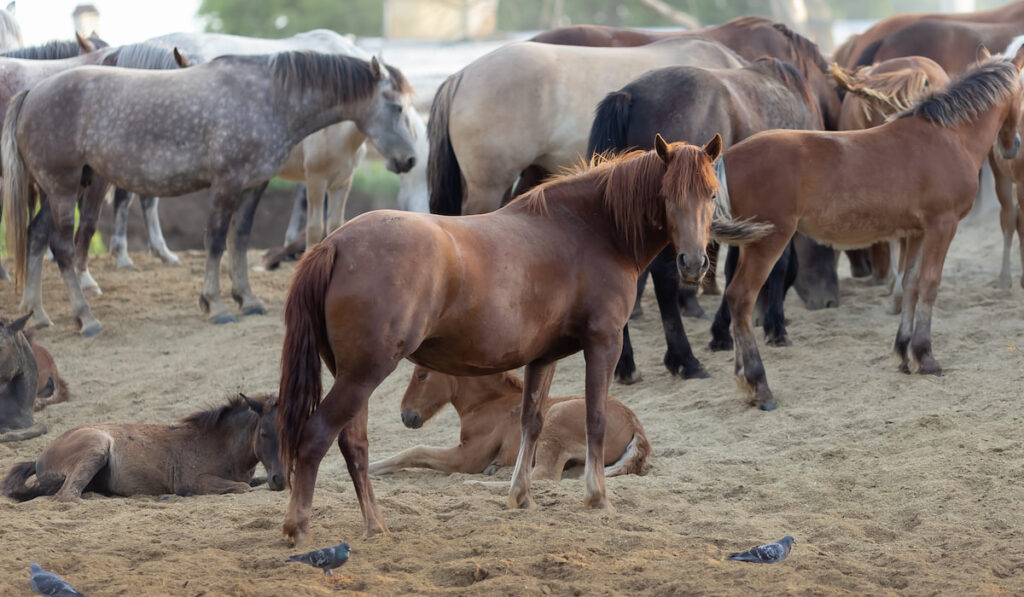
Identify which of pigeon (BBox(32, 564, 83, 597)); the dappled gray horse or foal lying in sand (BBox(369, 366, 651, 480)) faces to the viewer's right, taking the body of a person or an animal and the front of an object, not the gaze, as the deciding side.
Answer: the dappled gray horse

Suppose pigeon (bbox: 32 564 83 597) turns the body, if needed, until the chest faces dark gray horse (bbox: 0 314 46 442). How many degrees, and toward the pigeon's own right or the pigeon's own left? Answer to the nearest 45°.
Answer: approximately 90° to the pigeon's own right

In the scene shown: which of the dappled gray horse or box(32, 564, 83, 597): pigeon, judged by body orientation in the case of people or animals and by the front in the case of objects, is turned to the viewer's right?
the dappled gray horse

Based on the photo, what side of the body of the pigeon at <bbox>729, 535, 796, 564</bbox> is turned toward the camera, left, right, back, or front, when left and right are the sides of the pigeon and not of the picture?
right

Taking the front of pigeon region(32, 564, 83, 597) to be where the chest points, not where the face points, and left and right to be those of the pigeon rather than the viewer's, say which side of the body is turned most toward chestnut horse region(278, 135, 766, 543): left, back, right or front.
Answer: back

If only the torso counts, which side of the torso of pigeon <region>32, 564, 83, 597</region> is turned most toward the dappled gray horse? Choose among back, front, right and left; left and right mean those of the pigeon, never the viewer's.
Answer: right

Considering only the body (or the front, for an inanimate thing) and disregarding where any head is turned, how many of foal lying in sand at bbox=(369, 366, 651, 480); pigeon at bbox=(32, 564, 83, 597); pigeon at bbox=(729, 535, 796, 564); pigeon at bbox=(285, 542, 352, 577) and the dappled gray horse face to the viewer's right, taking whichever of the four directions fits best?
3

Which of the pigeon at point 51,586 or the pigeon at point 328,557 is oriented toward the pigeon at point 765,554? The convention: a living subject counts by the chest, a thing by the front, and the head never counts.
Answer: the pigeon at point 328,557

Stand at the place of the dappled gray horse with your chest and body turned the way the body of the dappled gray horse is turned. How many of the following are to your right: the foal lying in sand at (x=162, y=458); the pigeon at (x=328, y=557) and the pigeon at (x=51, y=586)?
3

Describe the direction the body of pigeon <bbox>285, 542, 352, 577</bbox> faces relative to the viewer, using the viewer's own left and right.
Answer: facing to the right of the viewer

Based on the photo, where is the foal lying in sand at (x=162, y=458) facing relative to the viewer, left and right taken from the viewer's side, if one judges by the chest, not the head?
facing to the right of the viewer

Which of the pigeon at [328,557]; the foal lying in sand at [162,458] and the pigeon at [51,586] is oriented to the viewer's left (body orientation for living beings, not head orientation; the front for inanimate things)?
the pigeon at [51,586]

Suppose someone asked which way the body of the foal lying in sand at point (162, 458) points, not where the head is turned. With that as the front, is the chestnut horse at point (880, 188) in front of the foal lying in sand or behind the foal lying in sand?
in front

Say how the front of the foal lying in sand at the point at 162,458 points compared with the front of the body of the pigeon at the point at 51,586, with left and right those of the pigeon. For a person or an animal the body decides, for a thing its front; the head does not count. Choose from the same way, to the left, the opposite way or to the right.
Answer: the opposite way
